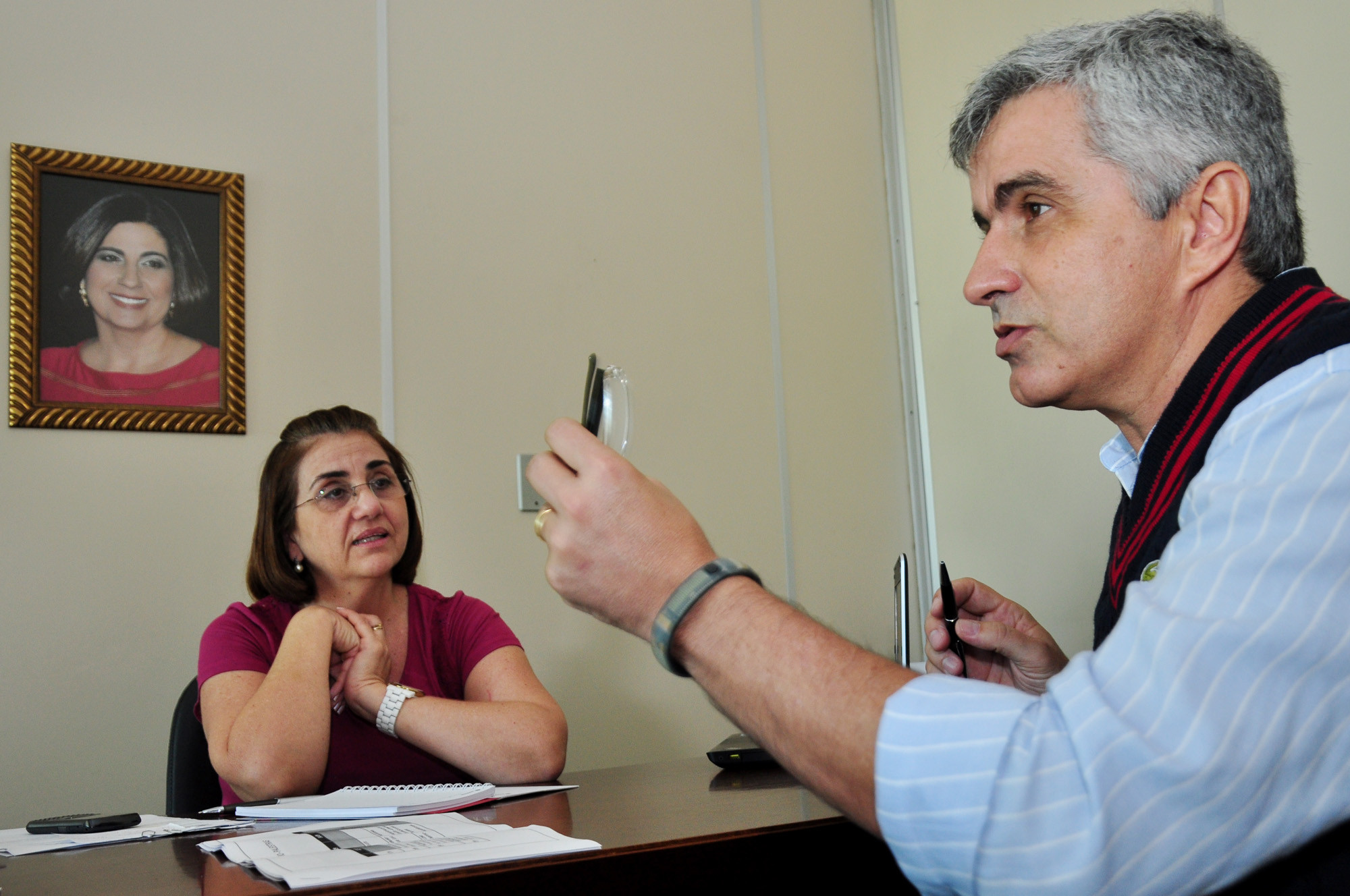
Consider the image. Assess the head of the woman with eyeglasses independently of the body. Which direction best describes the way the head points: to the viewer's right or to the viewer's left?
to the viewer's right

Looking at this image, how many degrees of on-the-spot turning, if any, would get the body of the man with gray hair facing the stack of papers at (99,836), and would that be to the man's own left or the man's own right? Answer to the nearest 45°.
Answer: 0° — they already face it

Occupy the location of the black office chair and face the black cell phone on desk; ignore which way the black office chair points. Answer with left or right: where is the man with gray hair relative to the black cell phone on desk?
left

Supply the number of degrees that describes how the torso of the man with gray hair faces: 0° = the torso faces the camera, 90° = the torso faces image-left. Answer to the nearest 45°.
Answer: approximately 90°

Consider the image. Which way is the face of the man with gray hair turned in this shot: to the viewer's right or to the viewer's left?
to the viewer's left

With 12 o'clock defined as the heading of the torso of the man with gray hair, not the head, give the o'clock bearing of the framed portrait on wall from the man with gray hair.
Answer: The framed portrait on wall is roughly at 1 o'clock from the man with gray hair.

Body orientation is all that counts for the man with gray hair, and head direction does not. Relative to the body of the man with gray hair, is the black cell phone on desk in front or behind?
in front
